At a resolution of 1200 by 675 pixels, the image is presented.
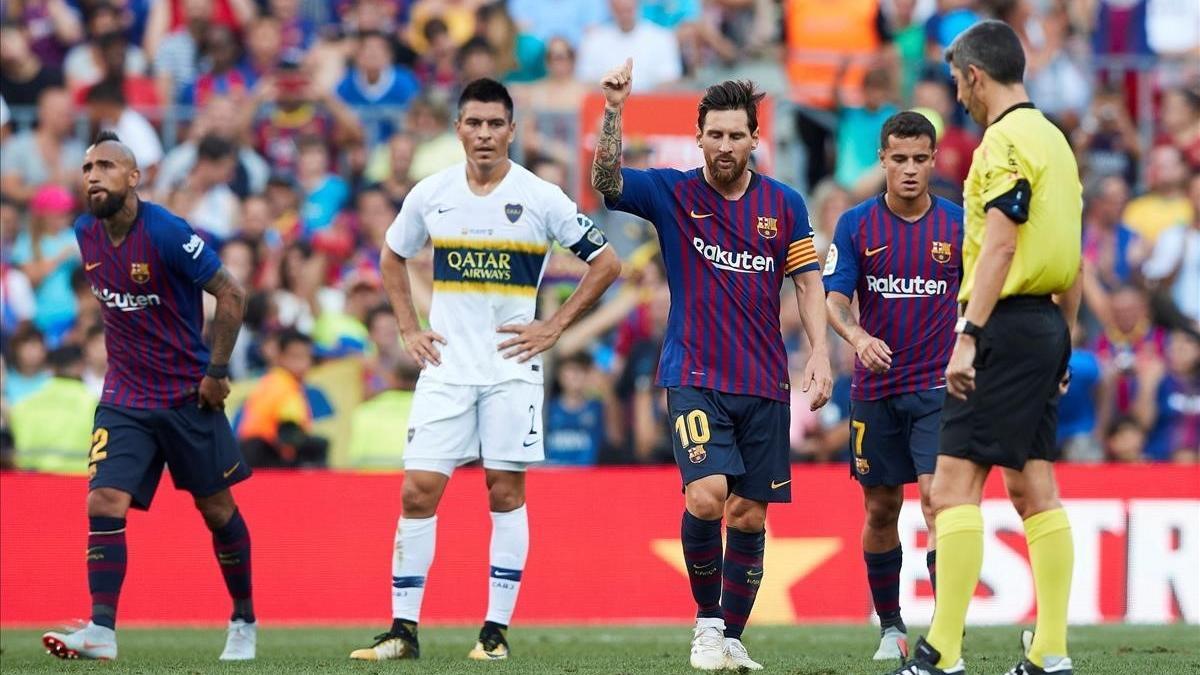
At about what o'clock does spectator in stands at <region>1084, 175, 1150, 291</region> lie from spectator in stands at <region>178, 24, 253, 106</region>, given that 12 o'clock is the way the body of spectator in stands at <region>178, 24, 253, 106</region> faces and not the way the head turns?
spectator in stands at <region>1084, 175, 1150, 291</region> is roughly at 10 o'clock from spectator in stands at <region>178, 24, 253, 106</region>.

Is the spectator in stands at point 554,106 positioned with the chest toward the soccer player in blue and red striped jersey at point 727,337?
yes

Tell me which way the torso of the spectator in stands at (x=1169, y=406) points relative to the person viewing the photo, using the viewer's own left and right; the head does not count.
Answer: facing the viewer and to the left of the viewer

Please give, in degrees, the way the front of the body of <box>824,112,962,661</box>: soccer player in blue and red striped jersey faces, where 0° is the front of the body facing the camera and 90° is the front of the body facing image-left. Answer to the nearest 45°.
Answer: approximately 0°

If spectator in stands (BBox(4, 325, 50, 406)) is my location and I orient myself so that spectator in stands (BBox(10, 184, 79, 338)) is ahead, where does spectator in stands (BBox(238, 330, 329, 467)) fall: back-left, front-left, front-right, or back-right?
back-right

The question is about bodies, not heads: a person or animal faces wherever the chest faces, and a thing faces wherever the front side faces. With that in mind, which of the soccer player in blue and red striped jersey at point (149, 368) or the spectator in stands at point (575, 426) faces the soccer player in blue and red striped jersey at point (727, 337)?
the spectator in stands

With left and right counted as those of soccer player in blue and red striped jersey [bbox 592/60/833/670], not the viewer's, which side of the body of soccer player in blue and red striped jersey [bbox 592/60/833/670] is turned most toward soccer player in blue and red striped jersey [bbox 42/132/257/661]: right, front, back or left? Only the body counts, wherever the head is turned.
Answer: right

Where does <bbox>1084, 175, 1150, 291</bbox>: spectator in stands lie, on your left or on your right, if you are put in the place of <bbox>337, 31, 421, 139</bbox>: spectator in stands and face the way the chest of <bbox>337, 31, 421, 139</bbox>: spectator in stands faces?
on your left

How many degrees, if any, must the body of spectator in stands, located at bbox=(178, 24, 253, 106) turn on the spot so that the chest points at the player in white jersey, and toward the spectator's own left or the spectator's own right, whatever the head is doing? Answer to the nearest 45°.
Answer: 0° — they already face them
